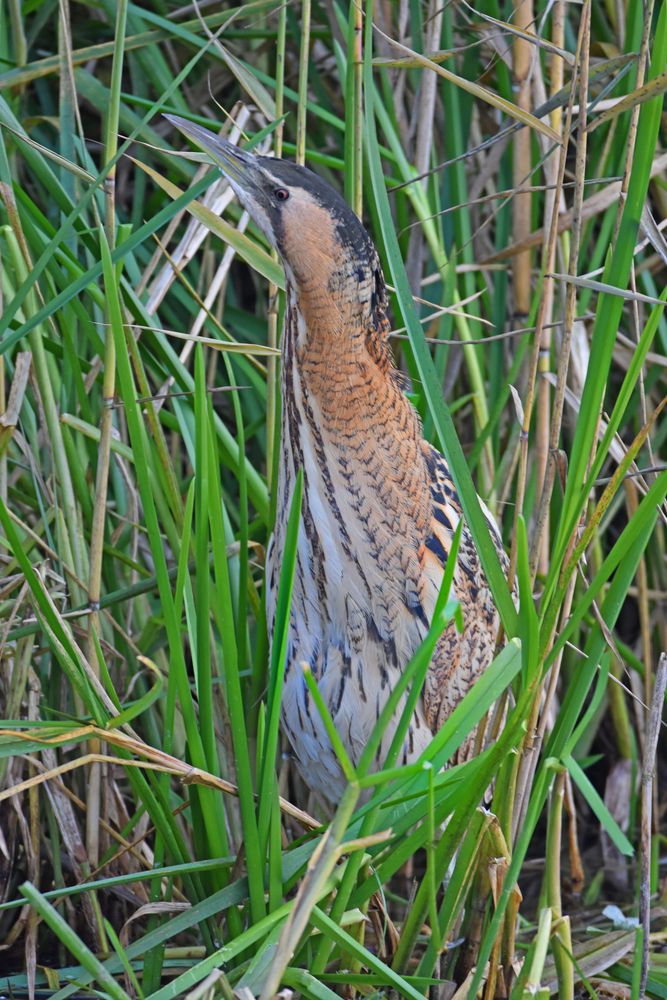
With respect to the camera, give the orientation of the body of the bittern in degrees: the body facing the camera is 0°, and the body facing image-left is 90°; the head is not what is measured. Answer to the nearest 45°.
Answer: approximately 45°

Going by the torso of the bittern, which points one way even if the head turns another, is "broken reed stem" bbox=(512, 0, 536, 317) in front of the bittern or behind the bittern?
behind
